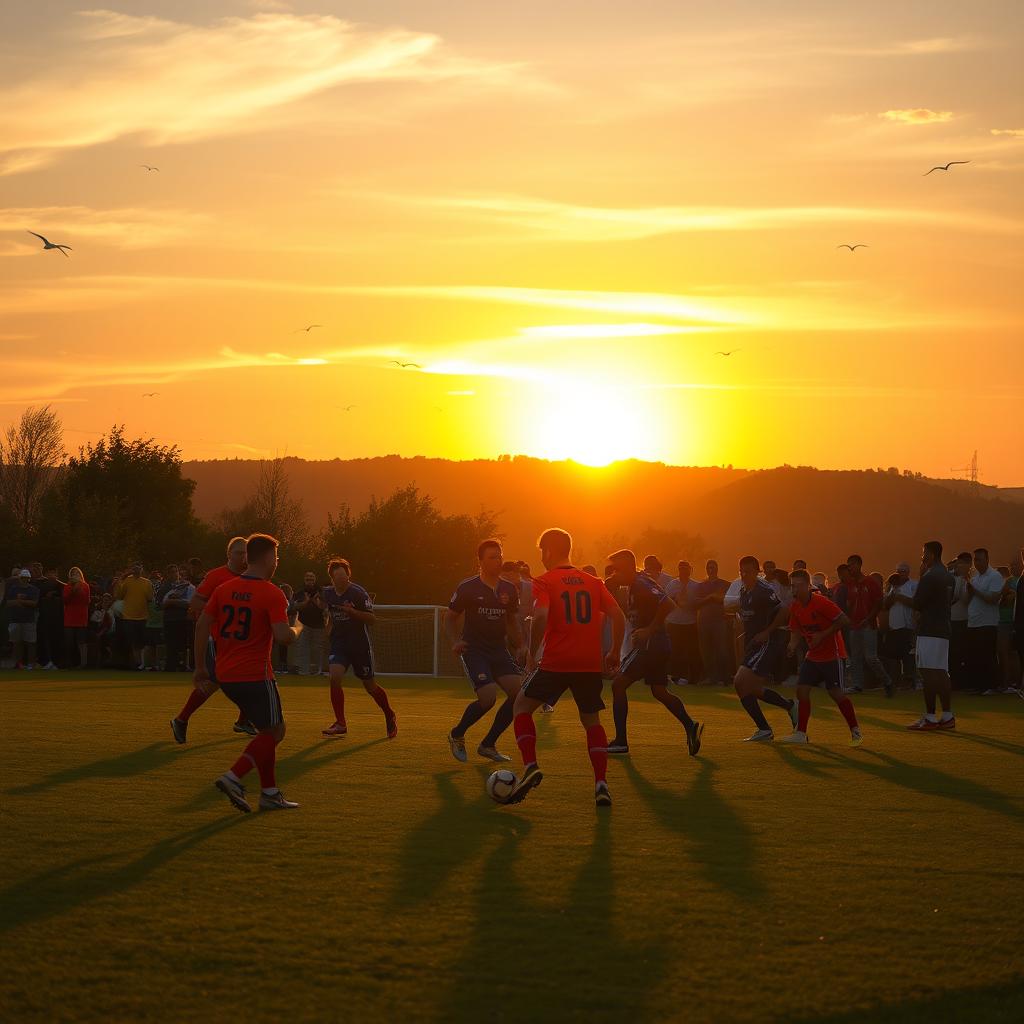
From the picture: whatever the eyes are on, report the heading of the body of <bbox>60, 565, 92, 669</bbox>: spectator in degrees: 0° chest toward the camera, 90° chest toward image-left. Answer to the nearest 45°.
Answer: approximately 0°

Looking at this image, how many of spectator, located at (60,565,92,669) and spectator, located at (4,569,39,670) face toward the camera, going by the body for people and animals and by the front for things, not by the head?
2

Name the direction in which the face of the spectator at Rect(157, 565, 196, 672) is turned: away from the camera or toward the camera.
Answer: toward the camera

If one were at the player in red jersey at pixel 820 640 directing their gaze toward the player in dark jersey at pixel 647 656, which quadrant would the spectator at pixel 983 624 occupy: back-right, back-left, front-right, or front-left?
back-right

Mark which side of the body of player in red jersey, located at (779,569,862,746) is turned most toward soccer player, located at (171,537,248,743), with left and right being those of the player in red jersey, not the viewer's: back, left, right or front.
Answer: front

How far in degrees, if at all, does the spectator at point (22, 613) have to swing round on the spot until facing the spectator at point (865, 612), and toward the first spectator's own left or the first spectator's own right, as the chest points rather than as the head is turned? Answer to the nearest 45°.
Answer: approximately 45° to the first spectator's own left

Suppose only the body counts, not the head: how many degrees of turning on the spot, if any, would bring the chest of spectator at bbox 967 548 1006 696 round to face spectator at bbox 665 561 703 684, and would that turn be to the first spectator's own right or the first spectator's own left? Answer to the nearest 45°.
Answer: approximately 45° to the first spectator's own right

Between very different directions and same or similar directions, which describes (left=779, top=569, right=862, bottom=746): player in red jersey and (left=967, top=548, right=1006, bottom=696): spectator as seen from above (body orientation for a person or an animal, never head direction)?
same or similar directions

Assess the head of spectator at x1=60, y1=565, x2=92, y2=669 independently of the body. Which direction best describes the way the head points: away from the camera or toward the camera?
toward the camera

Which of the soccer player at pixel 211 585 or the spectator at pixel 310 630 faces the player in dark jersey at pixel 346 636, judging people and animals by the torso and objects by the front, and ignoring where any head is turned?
the spectator

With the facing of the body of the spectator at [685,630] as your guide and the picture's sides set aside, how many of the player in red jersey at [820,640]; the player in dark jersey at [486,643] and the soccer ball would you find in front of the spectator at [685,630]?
3

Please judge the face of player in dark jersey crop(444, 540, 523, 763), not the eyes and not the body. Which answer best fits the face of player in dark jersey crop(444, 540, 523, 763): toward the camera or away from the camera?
toward the camera

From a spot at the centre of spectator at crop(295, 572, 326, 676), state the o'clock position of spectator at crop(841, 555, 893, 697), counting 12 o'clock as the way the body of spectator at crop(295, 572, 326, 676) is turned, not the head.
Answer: spectator at crop(841, 555, 893, 697) is roughly at 10 o'clock from spectator at crop(295, 572, 326, 676).

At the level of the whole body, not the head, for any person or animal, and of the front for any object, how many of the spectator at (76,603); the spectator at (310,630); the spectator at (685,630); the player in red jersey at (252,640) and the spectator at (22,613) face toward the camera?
4

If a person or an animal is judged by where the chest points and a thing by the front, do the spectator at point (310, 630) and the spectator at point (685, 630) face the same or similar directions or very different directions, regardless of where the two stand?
same or similar directions

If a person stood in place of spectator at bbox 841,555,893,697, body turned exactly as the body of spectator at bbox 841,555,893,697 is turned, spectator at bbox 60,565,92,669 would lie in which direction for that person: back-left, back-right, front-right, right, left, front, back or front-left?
front-right

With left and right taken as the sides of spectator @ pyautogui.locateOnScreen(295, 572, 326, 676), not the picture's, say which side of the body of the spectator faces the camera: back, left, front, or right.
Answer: front
